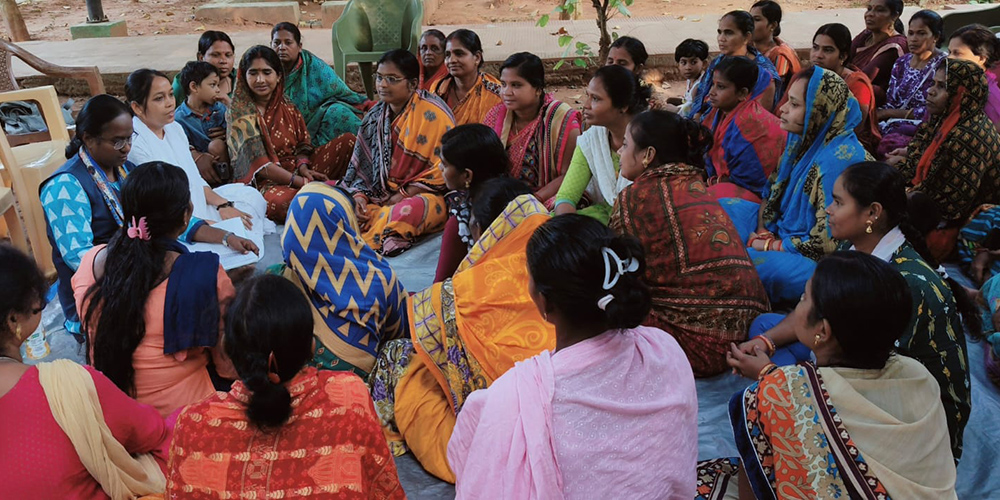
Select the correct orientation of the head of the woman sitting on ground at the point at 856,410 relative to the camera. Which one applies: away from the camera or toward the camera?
away from the camera

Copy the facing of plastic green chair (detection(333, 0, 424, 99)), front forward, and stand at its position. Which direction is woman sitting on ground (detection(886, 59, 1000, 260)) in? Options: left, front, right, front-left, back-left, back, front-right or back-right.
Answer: front-left

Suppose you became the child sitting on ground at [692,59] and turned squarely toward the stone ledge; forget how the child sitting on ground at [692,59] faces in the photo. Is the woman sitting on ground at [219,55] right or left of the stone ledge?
left

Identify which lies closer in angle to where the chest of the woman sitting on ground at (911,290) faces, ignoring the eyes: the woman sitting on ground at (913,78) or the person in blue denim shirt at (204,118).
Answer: the person in blue denim shirt

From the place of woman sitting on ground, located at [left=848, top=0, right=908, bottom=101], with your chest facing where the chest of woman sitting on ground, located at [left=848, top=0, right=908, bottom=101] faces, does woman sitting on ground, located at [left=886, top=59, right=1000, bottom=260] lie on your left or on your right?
on your left

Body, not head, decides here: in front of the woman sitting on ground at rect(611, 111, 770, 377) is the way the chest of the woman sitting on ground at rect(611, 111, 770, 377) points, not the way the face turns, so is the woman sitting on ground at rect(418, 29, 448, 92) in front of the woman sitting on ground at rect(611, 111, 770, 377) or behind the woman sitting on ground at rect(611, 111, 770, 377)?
in front

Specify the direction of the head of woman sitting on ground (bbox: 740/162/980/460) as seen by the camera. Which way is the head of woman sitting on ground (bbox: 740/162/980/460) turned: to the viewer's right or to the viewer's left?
to the viewer's left

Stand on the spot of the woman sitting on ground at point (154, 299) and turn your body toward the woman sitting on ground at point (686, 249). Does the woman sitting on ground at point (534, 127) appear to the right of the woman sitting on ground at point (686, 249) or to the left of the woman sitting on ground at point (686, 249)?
left

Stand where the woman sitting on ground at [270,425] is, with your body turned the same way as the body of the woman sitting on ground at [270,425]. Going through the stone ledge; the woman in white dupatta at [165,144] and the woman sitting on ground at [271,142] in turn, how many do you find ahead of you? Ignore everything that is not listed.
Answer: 3

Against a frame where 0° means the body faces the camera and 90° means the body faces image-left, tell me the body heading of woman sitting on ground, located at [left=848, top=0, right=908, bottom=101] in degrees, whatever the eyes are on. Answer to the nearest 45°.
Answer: approximately 45°

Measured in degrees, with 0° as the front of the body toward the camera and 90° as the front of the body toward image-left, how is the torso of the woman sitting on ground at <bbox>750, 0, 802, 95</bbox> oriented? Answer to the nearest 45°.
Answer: approximately 45°

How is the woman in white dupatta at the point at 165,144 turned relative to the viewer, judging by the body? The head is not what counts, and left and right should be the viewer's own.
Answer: facing the viewer and to the right of the viewer

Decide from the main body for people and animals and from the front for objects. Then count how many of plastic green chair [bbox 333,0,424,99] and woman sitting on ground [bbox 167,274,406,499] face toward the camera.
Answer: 1

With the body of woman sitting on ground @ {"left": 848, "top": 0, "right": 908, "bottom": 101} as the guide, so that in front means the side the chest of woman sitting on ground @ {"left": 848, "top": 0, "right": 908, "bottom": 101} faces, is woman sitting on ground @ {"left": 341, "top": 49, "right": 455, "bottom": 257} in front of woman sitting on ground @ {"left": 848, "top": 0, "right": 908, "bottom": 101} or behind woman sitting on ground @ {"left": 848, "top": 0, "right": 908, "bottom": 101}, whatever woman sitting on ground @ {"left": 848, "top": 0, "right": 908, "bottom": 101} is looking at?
in front

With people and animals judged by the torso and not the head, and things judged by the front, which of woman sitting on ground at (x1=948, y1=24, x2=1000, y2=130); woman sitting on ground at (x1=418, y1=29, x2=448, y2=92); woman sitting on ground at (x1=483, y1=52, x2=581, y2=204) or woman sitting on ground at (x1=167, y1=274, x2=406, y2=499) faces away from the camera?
woman sitting on ground at (x1=167, y1=274, x2=406, y2=499)

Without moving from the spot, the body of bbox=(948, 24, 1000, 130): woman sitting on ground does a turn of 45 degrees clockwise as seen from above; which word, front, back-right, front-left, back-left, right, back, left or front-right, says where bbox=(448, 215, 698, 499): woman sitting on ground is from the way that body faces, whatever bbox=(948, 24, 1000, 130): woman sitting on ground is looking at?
left

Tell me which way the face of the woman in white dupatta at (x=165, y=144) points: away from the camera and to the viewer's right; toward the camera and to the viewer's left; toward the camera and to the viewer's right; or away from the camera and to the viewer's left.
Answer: toward the camera and to the viewer's right

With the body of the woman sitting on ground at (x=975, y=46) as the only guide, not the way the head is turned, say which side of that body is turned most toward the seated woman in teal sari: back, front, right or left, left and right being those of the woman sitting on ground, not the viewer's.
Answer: front

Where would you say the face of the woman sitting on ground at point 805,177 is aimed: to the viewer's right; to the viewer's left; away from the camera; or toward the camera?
to the viewer's left
